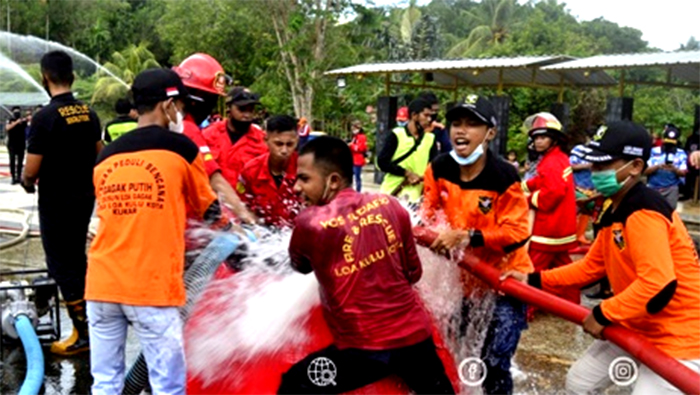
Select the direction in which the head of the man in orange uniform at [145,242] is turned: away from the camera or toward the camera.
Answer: away from the camera

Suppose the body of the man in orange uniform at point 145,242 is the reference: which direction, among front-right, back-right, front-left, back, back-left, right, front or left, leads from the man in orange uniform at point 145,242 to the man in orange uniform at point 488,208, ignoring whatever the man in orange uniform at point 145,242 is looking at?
front-right

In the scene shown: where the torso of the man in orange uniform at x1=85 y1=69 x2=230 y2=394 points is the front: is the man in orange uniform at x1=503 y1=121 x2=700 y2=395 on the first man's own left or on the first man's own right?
on the first man's own right

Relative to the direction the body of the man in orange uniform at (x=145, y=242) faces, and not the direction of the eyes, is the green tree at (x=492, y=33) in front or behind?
in front

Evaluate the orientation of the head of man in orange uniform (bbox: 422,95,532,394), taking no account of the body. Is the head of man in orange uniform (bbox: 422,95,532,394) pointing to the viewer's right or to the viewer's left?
to the viewer's left

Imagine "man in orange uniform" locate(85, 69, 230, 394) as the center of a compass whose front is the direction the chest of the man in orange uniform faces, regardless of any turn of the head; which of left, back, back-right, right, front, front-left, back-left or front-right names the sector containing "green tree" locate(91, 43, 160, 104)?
front-left

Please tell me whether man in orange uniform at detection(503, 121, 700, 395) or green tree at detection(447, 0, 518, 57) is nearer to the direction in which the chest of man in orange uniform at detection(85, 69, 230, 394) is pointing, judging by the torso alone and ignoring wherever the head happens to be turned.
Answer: the green tree

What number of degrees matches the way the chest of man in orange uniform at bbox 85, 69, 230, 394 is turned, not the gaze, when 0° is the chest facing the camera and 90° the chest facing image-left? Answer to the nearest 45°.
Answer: approximately 225°

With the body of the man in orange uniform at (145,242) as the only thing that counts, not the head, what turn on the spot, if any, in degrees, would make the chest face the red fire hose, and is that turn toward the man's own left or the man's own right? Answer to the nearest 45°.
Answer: approximately 45° to the man's own right
